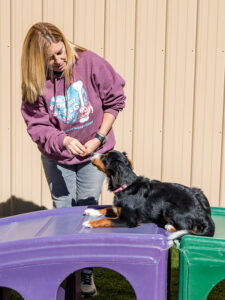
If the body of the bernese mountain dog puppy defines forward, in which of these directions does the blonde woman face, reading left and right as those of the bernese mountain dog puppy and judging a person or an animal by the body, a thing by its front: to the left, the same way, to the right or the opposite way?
to the left

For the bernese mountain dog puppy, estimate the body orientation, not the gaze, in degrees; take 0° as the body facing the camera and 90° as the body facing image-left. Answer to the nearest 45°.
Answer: approximately 90°

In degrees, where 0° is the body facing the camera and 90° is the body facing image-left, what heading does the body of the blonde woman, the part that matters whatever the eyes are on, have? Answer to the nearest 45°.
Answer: approximately 0°

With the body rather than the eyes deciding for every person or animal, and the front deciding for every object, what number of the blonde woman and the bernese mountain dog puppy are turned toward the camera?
1

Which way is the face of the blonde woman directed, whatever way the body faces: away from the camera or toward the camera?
toward the camera

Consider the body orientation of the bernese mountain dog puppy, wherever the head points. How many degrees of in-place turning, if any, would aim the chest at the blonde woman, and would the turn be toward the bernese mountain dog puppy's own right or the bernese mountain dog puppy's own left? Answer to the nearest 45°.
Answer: approximately 45° to the bernese mountain dog puppy's own right

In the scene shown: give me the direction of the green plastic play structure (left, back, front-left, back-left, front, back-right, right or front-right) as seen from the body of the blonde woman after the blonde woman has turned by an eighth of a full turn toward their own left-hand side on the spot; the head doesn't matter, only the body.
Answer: front
